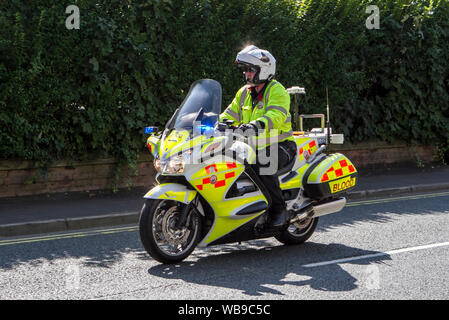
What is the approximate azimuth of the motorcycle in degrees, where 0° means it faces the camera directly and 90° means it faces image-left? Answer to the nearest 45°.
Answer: approximately 45°

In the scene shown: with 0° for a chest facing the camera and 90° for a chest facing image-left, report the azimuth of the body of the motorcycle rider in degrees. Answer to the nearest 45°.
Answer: approximately 45°
